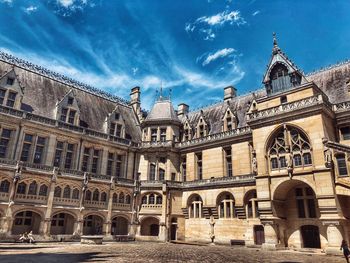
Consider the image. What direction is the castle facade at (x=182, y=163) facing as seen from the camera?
toward the camera
